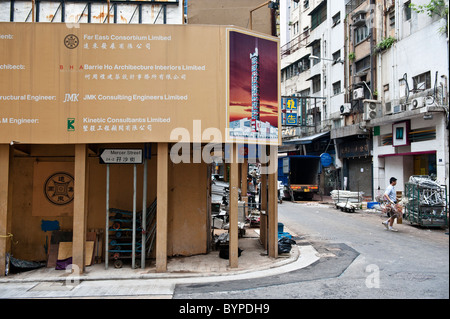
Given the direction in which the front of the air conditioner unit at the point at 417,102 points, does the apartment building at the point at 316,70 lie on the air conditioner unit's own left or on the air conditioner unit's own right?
on the air conditioner unit's own right

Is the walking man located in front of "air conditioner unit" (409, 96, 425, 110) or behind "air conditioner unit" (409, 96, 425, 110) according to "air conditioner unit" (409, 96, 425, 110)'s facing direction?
in front

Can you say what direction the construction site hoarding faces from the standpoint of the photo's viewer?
facing the viewer

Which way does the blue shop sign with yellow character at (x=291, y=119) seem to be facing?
toward the camera

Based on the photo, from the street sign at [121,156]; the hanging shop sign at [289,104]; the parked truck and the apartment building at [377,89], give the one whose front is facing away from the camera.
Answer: the parked truck

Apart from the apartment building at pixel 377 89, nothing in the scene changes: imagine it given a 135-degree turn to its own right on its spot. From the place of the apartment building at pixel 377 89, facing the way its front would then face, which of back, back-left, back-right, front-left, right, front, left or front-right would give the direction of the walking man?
back

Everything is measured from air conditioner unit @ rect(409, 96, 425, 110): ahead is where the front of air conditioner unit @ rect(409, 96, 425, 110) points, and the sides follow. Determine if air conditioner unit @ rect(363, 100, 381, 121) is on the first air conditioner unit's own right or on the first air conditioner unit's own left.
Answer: on the first air conditioner unit's own right

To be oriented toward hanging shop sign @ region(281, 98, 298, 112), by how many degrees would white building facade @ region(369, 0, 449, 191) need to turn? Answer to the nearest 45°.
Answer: approximately 45° to its right

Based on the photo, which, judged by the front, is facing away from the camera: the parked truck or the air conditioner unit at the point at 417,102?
the parked truck

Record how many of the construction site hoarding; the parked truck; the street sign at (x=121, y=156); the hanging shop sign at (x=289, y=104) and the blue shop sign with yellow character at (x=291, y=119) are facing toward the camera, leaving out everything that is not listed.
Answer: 4

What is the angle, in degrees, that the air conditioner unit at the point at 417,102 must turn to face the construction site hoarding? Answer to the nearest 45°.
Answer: approximately 45° to its left
